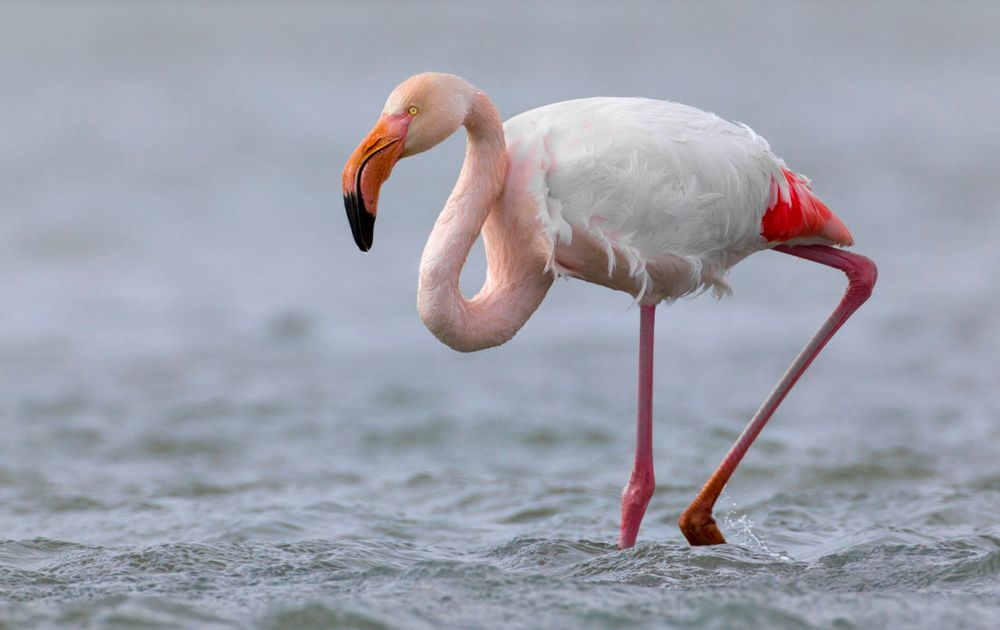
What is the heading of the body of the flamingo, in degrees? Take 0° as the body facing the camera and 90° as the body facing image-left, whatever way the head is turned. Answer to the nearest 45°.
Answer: approximately 90°
